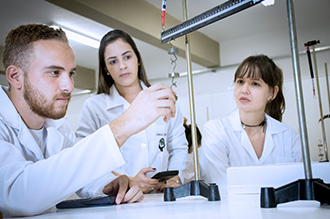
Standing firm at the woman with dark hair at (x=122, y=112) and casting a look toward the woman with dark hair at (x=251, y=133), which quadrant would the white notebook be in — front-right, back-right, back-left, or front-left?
front-right

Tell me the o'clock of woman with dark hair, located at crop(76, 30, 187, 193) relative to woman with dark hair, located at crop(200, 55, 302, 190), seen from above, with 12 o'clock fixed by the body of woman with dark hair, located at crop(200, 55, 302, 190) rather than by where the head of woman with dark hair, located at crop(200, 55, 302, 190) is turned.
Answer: woman with dark hair, located at crop(76, 30, 187, 193) is roughly at 2 o'clock from woman with dark hair, located at crop(200, 55, 302, 190).

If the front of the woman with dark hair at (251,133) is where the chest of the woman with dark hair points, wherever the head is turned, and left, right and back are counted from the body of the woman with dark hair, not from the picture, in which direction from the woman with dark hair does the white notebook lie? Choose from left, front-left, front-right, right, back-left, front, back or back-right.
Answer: front

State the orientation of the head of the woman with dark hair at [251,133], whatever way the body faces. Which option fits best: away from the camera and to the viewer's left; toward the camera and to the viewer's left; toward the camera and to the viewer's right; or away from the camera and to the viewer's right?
toward the camera and to the viewer's left

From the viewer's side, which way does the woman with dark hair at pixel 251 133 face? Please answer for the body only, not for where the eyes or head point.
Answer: toward the camera

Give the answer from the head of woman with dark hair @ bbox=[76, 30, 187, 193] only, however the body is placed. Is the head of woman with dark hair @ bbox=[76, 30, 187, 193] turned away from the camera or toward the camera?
toward the camera

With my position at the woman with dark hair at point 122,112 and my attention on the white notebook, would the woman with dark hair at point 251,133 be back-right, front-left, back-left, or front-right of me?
front-left

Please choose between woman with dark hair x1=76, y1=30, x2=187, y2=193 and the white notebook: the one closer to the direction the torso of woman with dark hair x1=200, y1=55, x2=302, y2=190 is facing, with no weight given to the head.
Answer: the white notebook

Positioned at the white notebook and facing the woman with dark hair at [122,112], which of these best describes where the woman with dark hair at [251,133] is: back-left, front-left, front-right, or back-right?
front-right
